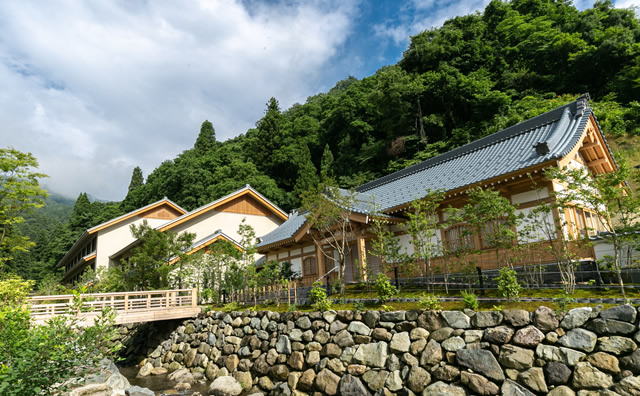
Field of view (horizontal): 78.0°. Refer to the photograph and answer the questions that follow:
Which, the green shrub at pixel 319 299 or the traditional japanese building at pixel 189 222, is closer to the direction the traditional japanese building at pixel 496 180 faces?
the green shrub

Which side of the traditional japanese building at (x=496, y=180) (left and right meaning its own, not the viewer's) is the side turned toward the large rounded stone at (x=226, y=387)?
front

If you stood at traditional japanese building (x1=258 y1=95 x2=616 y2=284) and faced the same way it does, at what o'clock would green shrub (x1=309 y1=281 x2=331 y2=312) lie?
The green shrub is roughly at 12 o'clock from the traditional japanese building.

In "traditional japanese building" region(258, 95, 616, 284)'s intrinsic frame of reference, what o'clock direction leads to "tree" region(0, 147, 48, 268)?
The tree is roughly at 1 o'clock from the traditional japanese building.

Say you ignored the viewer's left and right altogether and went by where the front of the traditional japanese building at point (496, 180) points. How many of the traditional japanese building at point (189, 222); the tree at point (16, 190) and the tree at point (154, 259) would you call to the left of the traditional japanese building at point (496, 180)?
0

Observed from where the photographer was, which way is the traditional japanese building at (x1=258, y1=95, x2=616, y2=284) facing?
facing the viewer and to the left of the viewer

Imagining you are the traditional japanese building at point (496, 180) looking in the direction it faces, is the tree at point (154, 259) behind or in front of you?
in front

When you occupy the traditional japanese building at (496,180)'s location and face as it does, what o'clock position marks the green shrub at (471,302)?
The green shrub is roughly at 11 o'clock from the traditional japanese building.

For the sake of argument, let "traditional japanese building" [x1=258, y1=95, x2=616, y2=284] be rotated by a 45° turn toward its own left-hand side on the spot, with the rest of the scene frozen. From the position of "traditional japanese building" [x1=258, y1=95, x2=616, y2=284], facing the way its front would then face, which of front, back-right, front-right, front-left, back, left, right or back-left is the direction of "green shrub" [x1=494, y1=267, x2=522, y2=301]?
front

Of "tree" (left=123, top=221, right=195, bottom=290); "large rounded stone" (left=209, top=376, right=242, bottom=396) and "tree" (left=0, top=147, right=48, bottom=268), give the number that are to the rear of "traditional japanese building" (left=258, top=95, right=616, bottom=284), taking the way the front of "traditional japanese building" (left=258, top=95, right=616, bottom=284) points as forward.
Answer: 0

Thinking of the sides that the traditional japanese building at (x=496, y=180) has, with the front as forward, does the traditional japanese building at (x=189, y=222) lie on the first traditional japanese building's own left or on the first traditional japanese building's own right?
on the first traditional japanese building's own right
